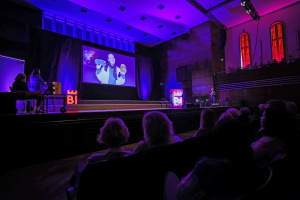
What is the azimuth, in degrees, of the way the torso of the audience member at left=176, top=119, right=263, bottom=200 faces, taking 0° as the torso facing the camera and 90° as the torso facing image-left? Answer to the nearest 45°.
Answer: approximately 135°

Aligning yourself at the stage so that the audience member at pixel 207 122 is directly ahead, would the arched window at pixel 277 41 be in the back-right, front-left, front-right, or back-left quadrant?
front-left

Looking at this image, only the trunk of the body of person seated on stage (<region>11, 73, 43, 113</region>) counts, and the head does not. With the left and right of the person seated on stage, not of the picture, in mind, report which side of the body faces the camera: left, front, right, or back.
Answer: right

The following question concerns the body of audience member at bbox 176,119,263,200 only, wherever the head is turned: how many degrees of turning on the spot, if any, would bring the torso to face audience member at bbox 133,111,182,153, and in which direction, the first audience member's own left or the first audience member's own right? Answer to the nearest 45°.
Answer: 0° — they already face them

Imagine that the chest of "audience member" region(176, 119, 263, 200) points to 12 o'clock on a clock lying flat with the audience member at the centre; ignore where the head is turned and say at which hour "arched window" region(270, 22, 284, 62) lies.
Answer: The arched window is roughly at 2 o'clock from the audience member.

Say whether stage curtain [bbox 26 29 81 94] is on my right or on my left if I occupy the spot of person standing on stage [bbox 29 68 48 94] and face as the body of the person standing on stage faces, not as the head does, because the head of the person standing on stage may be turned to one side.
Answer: on my left

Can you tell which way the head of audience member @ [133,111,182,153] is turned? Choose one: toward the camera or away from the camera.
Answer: away from the camera

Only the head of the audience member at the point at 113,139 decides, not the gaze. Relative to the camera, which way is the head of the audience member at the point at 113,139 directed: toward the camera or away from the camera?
away from the camera

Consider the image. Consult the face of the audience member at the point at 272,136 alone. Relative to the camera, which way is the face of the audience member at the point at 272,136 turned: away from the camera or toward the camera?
away from the camera

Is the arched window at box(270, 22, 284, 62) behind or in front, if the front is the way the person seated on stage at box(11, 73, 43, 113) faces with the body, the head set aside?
in front

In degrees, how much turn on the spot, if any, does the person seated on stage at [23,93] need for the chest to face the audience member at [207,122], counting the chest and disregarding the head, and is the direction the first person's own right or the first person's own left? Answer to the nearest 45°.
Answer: approximately 45° to the first person's own right

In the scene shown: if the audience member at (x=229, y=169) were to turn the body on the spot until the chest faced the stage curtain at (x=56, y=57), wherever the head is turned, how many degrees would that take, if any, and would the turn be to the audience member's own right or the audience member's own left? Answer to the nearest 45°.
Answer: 0° — they already face it

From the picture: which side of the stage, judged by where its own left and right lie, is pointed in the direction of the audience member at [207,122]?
front
